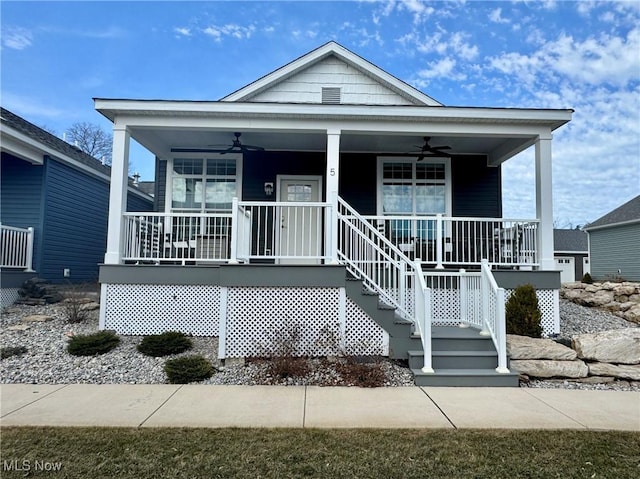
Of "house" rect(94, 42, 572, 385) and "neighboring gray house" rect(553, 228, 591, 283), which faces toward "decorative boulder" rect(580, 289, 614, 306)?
the neighboring gray house

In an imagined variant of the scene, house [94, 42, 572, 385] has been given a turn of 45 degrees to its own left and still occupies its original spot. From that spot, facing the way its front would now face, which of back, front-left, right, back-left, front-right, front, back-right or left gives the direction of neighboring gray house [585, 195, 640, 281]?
left

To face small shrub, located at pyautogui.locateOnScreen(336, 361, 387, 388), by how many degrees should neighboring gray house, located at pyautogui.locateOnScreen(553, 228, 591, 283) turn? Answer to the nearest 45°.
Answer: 0° — it already faces it

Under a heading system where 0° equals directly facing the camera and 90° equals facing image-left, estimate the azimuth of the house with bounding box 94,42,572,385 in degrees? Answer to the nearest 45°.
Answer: approximately 0°

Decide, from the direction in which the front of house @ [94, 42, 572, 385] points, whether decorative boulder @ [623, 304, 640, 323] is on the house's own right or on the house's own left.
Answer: on the house's own left

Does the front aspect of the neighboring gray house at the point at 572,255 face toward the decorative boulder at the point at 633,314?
yes

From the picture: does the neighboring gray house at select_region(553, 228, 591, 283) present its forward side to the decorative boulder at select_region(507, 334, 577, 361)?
yes

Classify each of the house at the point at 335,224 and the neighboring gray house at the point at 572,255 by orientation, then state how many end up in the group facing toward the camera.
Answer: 2

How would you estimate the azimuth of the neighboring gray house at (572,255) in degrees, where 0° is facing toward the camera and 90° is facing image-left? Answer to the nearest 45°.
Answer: approximately 0°

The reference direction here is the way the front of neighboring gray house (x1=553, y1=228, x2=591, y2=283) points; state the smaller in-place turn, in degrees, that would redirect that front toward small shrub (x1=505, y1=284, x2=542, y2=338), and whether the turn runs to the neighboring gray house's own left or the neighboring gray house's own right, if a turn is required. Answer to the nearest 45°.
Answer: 0° — it already faces it

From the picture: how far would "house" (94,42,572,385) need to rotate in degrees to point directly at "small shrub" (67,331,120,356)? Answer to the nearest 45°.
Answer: approximately 90° to its right

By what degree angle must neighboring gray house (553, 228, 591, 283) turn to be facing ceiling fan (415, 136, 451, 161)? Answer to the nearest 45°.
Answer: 0° — it already faces it
